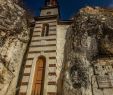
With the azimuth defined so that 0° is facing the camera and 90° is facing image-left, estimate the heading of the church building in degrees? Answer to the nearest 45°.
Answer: approximately 0°
